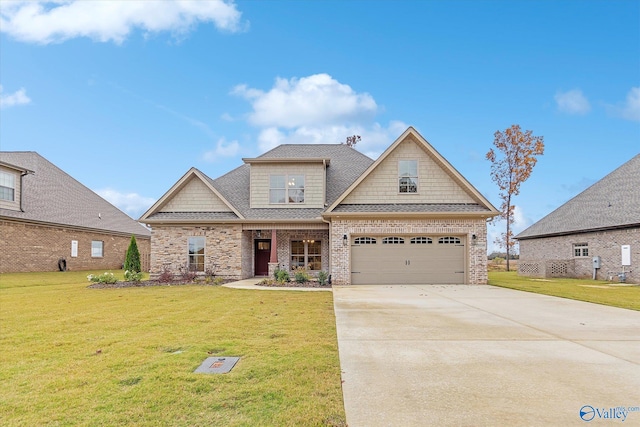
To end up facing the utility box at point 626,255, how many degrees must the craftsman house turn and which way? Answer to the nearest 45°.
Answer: approximately 90° to its left

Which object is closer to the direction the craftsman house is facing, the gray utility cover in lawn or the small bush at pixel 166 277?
the gray utility cover in lawn

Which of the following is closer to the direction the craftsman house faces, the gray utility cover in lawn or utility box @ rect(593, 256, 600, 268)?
the gray utility cover in lawn

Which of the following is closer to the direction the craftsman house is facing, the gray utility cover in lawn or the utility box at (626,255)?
the gray utility cover in lawn

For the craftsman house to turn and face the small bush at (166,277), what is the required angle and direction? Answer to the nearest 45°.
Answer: approximately 90° to its right

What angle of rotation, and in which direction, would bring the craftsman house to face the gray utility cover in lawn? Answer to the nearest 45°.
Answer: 0° — it already faces it

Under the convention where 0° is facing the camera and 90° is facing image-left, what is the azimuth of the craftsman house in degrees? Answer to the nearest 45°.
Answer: approximately 0°

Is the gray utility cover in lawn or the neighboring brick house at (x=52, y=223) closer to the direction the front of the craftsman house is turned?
the gray utility cover in lawn
